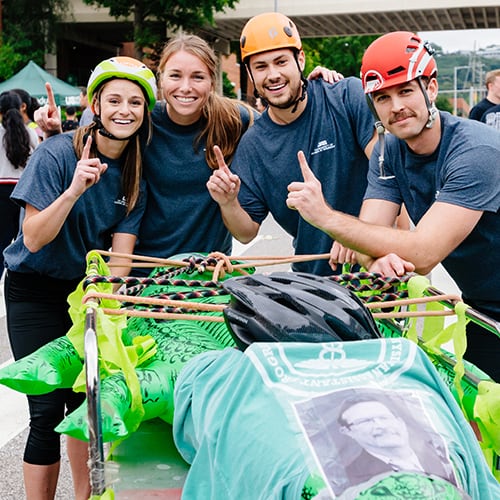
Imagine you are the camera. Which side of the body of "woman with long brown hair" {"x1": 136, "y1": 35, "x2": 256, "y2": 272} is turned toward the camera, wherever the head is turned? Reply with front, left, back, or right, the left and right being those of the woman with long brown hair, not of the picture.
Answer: front

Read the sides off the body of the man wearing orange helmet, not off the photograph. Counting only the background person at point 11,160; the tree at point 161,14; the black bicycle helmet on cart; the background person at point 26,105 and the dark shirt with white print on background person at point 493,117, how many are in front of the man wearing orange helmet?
1

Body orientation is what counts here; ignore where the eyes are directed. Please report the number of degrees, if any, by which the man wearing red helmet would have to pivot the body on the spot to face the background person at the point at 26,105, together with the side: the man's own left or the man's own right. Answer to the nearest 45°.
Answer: approximately 90° to the man's own right

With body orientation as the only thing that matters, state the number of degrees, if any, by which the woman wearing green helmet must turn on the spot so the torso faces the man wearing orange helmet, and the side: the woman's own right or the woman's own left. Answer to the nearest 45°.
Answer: approximately 45° to the woman's own left

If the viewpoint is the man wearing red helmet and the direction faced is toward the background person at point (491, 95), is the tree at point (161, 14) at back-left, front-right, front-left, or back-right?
front-left

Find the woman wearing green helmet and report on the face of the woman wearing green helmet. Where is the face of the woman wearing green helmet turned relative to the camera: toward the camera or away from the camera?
toward the camera

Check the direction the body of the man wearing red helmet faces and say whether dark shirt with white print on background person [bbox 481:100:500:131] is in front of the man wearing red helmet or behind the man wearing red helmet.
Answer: behind

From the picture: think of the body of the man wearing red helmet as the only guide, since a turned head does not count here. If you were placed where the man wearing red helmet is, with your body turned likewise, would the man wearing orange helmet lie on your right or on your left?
on your right

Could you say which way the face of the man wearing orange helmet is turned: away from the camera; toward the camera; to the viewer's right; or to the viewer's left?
toward the camera

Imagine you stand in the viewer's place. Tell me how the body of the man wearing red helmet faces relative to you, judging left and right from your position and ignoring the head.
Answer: facing the viewer and to the left of the viewer

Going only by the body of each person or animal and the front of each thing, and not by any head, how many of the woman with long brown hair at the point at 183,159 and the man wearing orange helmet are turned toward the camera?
2

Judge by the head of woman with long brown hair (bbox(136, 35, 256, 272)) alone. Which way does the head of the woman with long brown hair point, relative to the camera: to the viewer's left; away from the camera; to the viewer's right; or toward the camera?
toward the camera

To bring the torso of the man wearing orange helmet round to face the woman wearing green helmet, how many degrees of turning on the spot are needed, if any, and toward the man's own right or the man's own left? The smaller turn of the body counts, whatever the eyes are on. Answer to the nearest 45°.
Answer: approximately 45° to the man's own right

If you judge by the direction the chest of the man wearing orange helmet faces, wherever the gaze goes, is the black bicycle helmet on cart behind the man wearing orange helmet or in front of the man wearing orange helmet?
in front

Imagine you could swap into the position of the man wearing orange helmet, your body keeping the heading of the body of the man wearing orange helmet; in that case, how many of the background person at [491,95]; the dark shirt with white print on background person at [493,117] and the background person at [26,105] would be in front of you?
0
